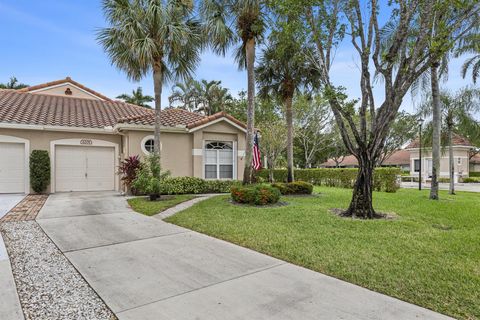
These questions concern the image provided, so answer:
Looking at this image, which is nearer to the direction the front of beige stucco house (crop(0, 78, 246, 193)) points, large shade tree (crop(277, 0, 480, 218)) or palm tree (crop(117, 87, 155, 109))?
the large shade tree

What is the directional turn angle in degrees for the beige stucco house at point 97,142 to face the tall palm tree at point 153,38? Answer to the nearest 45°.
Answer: approximately 45° to its left

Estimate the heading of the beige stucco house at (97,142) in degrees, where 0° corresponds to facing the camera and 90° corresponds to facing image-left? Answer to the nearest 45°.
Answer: approximately 0°

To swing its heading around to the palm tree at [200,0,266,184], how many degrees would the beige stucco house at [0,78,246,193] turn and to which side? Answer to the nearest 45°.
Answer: approximately 45° to its left

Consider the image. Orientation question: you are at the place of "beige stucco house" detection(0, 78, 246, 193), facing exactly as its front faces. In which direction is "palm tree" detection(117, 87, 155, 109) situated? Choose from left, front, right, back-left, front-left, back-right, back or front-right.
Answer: back

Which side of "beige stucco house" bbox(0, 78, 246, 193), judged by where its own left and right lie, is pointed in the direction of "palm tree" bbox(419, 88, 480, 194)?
left

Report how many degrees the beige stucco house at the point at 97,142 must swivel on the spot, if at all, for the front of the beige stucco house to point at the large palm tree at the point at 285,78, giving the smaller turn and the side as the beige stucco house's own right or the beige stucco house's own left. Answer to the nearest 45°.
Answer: approximately 90° to the beige stucco house's own left

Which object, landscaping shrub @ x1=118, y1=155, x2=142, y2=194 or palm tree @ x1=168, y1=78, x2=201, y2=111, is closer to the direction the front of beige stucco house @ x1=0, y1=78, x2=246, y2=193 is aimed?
the landscaping shrub

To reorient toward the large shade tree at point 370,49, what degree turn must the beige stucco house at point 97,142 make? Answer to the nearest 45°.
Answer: approximately 45° to its left

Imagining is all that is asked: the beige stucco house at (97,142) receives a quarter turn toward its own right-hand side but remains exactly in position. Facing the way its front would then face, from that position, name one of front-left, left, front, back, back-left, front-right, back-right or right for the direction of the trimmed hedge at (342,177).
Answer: back

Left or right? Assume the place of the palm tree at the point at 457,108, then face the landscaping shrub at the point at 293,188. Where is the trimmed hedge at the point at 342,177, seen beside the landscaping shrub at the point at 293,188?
right
